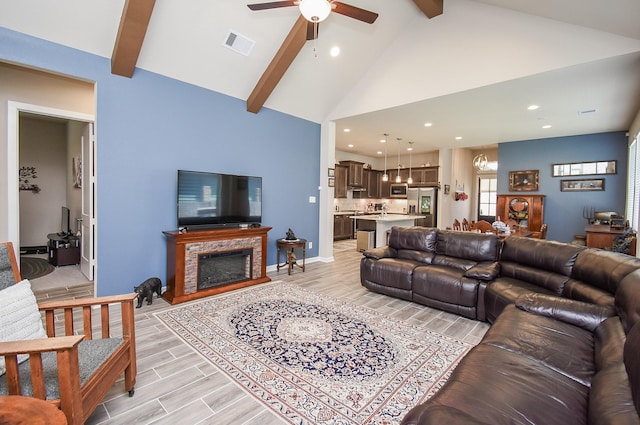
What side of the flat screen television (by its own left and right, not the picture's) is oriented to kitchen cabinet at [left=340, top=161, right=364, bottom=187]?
left

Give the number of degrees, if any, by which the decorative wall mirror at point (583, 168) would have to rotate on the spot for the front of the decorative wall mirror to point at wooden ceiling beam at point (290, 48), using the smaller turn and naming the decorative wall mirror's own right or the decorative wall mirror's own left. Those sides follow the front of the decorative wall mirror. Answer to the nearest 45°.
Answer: approximately 45° to the decorative wall mirror's own right

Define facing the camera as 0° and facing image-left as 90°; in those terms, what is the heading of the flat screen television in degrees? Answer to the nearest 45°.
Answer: approximately 315°

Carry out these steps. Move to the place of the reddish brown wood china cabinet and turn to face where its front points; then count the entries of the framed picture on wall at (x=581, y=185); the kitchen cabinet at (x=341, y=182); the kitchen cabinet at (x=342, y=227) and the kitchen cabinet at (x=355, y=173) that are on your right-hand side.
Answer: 3

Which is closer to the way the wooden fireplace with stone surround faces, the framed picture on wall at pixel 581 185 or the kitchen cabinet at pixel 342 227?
the framed picture on wall

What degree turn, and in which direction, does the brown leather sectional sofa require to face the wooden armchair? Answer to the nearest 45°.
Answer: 0° — it already faces it

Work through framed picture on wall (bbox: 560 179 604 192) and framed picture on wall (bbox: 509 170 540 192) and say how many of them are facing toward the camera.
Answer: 2

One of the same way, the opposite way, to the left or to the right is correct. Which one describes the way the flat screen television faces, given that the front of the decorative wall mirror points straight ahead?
to the left

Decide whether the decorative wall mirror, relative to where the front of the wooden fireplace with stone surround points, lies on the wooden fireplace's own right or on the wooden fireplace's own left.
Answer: on the wooden fireplace's own left

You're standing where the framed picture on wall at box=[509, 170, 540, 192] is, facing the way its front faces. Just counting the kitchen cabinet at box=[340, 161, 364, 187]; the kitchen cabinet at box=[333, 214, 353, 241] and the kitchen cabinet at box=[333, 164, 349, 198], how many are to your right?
3
